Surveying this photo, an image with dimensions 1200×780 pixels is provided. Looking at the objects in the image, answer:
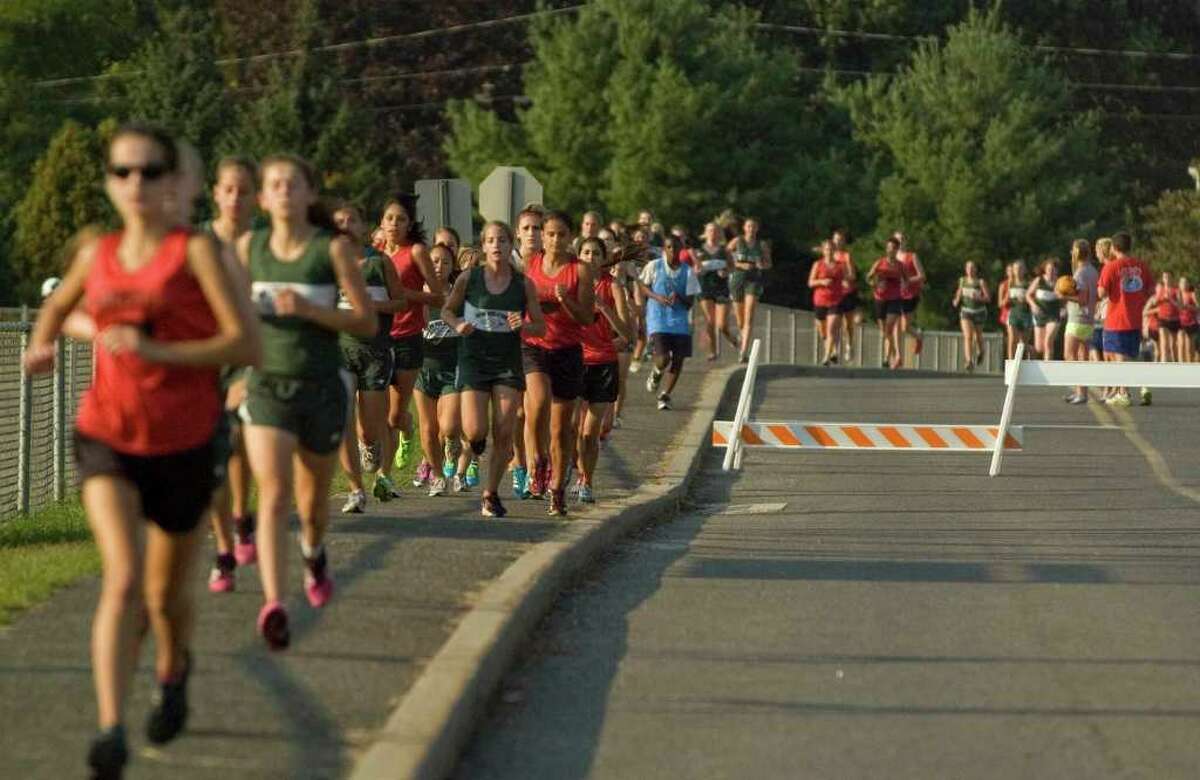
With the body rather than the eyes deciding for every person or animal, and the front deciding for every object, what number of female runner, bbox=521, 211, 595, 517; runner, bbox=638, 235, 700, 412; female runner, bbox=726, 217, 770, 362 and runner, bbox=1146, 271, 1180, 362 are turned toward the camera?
4

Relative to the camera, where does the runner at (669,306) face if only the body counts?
toward the camera

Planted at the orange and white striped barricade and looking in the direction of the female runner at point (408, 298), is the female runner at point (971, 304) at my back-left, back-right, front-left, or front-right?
back-right

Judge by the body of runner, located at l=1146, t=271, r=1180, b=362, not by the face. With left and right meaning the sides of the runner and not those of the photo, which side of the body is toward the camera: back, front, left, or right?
front

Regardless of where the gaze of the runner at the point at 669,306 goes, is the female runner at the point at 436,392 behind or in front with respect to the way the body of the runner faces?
in front

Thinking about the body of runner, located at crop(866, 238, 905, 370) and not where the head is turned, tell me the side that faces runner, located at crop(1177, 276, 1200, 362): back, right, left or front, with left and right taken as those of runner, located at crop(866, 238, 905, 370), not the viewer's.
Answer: left

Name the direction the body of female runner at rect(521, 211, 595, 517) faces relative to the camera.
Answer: toward the camera

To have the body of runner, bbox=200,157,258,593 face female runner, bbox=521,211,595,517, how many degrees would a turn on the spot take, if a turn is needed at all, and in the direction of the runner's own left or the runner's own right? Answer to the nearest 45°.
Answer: approximately 135° to the runner's own left

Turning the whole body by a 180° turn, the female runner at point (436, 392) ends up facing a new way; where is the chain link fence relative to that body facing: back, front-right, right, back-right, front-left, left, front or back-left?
left

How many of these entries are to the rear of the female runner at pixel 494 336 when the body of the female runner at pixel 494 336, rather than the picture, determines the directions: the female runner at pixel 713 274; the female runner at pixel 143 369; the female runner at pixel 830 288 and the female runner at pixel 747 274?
3

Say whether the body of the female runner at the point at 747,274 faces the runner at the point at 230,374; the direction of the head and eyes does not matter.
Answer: yes

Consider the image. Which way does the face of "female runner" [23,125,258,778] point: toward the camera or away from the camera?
toward the camera

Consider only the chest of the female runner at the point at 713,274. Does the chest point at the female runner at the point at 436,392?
yes

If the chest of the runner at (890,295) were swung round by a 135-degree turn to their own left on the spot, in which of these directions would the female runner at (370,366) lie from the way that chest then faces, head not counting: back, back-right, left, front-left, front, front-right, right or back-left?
back-right

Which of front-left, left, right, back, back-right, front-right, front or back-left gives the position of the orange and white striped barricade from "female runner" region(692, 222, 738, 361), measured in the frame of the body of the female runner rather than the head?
front
